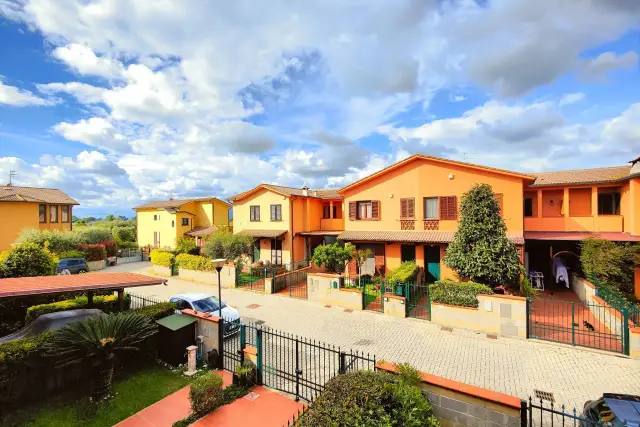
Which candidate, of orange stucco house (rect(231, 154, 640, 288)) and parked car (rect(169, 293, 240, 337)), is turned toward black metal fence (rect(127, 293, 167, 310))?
the orange stucco house

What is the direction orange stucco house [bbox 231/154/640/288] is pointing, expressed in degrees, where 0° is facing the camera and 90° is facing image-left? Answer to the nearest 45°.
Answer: approximately 45°

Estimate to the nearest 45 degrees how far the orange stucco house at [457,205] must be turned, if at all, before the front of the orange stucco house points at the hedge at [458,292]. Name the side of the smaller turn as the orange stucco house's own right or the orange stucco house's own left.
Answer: approximately 45° to the orange stucco house's own left

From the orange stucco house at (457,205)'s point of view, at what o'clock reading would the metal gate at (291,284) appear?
The metal gate is roughly at 1 o'clock from the orange stucco house.

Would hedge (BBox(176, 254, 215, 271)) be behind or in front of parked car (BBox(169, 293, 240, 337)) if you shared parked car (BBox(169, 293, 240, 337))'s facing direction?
behind
